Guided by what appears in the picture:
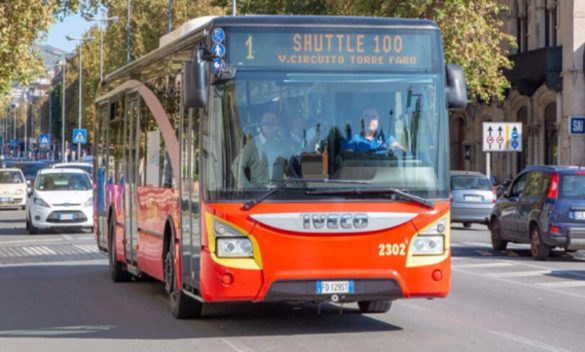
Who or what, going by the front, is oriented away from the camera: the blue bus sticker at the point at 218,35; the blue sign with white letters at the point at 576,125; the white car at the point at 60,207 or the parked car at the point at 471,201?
the parked car

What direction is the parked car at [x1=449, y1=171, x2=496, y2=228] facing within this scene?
away from the camera

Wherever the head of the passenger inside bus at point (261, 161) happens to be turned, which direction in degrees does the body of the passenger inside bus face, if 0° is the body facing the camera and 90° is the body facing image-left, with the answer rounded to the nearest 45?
approximately 0°
